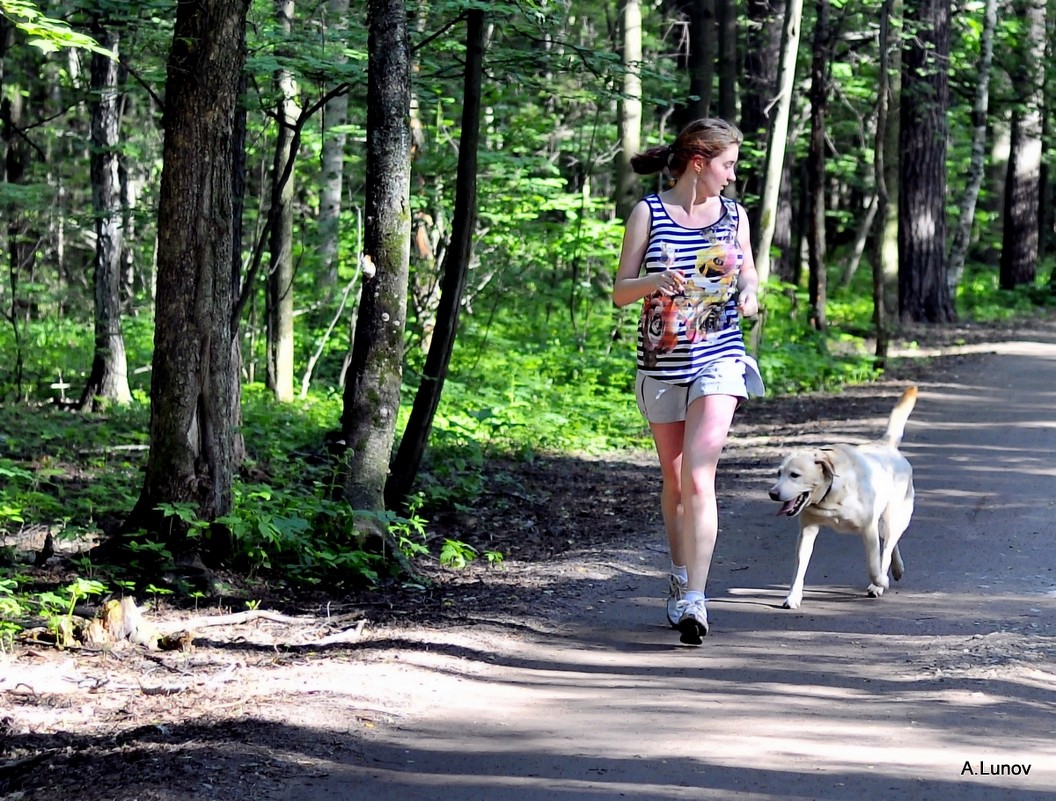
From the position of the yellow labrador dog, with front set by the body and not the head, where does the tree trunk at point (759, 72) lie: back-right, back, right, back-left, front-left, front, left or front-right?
back-right

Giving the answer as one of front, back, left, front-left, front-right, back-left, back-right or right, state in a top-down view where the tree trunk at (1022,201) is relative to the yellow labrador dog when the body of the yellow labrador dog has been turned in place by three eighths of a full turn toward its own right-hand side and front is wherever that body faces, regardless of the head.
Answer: front

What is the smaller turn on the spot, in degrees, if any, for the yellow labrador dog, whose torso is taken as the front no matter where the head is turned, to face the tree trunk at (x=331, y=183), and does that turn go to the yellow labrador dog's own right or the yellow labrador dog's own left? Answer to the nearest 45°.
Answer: approximately 90° to the yellow labrador dog's own right

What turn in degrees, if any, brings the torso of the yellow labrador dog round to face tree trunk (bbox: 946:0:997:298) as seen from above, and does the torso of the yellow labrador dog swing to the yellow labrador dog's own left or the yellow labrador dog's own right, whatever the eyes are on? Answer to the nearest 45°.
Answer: approximately 135° to the yellow labrador dog's own right

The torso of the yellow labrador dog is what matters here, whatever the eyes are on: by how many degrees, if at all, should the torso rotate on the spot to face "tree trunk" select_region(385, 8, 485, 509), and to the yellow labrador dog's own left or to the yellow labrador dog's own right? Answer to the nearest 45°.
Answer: approximately 90° to the yellow labrador dog's own right

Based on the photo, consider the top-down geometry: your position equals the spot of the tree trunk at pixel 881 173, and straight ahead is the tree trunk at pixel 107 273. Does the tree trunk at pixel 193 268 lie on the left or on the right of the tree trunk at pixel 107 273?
left

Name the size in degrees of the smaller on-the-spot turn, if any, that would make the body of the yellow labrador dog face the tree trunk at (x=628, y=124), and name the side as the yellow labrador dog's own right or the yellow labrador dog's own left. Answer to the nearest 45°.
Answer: approximately 135° to the yellow labrador dog's own right

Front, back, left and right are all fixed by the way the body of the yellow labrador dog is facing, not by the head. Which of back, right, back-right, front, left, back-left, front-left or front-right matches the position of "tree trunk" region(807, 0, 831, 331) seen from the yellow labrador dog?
back-right

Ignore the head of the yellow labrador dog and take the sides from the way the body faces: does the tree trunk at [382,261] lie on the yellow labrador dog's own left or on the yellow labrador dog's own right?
on the yellow labrador dog's own right

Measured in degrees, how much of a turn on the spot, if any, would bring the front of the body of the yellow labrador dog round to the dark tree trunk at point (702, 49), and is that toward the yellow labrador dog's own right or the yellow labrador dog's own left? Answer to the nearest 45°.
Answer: approximately 135° to the yellow labrador dog's own right

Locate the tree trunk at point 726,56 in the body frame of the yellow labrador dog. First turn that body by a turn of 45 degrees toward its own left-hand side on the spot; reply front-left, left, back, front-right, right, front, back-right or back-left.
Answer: back

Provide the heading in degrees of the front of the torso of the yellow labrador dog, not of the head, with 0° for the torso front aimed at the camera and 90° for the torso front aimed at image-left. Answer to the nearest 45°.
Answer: approximately 45°

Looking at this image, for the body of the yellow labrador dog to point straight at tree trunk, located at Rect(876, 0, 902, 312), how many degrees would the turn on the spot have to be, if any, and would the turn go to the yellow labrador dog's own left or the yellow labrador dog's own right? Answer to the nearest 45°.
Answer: approximately 135° to the yellow labrador dog's own right
